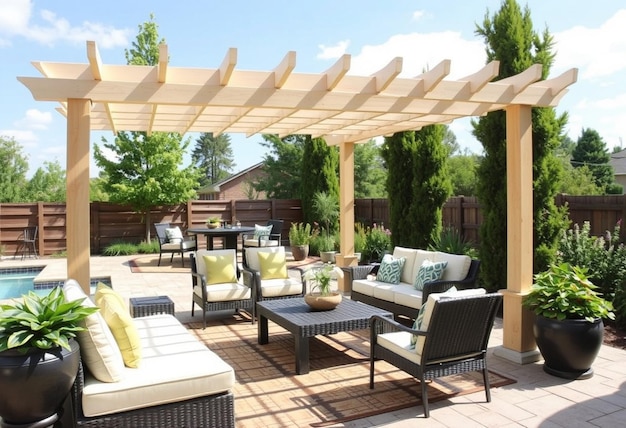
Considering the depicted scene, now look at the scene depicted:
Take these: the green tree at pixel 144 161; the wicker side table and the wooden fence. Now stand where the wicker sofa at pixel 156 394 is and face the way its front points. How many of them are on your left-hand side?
3

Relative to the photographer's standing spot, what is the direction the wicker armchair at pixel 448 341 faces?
facing away from the viewer and to the left of the viewer

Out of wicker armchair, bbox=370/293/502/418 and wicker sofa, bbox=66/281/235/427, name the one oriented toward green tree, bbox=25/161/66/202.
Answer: the wicker armchair

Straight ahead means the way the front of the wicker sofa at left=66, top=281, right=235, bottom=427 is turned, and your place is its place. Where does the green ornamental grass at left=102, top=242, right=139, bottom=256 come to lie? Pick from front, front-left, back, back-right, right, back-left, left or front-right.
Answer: left

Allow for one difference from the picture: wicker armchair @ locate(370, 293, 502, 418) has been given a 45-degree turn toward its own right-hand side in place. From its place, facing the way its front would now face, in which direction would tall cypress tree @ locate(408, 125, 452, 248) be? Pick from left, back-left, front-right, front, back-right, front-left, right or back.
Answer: front

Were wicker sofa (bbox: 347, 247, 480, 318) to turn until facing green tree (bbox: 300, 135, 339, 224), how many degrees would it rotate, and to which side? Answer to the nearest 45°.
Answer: approximately 135° to its right

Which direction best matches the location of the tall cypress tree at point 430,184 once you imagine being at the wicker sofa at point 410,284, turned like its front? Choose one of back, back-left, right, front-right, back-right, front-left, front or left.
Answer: back-right

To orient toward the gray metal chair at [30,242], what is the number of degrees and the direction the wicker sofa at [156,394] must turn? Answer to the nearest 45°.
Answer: approximately 90° to its left

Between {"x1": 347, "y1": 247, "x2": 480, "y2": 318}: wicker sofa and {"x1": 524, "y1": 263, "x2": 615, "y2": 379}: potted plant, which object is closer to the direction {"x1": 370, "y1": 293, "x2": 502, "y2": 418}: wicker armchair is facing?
the wicker sofa

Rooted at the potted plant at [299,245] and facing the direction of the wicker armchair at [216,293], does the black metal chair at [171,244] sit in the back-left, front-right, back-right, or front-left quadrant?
front-right

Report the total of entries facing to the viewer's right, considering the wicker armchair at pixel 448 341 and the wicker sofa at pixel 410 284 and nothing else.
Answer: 0

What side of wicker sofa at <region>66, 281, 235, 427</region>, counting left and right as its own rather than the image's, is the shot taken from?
right

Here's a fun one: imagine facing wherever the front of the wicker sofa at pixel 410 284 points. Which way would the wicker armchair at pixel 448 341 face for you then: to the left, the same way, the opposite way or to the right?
to the right

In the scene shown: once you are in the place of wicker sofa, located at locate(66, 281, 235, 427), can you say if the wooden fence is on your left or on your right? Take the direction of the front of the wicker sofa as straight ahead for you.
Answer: on your left

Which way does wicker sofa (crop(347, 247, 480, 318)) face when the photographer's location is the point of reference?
facing the viewer and to the left of the viewer

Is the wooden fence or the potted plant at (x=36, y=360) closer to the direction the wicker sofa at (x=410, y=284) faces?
the potted plant

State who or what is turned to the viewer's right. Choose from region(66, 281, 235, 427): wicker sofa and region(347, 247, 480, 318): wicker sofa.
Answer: region(66, 281, 235, 427): wicker sofa
